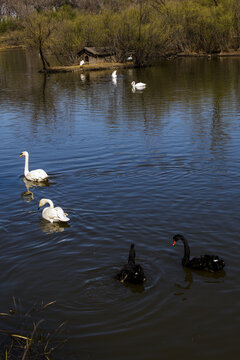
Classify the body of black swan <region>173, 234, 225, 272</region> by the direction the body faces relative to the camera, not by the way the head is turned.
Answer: to the viewer's left

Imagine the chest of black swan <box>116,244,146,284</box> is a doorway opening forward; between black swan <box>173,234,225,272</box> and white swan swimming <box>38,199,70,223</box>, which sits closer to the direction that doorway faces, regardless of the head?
the white swan swimming

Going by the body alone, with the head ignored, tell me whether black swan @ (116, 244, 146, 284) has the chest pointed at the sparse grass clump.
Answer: no

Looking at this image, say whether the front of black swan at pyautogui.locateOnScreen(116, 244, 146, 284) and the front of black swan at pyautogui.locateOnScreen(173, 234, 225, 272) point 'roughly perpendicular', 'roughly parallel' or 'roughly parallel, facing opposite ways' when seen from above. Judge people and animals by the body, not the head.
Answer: roughly perpendicular

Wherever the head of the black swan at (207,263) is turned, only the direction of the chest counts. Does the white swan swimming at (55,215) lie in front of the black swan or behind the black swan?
in front

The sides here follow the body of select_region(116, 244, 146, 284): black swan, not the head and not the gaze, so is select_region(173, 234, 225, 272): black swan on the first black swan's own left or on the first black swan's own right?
on the first black swan's own right

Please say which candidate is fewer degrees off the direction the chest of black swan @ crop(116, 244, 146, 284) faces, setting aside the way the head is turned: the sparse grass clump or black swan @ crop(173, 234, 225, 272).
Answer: the black swan

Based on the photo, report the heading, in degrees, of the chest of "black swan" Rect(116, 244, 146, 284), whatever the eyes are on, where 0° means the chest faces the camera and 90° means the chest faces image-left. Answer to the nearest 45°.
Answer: approximately 180°

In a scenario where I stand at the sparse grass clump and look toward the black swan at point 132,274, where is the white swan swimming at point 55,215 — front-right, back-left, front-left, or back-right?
front-left

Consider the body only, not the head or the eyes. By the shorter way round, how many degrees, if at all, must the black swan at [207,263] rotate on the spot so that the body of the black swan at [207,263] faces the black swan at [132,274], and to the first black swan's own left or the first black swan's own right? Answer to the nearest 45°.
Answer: approximately 45° to the first black swan's own left

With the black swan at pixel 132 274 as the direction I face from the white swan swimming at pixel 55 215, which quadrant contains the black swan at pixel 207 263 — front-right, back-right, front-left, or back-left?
front-left

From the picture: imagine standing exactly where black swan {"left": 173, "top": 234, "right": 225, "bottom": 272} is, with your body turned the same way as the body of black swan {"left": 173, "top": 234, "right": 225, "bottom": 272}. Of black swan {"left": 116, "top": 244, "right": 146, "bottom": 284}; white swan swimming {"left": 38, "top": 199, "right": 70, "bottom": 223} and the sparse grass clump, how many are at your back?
0

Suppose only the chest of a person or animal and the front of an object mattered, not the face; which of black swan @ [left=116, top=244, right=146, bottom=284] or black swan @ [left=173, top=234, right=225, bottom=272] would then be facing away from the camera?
black swan @ [left=116, top=244, right=146, bottom=284]

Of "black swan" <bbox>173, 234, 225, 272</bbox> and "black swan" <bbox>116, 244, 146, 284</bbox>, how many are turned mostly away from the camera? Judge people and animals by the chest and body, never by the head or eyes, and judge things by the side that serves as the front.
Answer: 1

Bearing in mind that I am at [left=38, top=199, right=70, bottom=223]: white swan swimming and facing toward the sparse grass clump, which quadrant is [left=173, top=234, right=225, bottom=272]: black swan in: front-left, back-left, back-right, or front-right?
front-left
